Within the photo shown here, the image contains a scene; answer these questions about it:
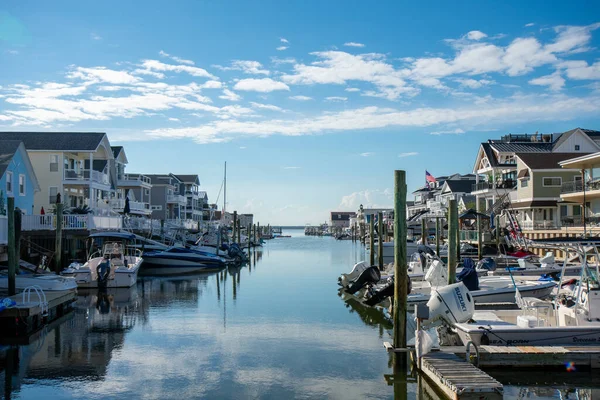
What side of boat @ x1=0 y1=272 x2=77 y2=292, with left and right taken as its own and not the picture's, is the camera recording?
right

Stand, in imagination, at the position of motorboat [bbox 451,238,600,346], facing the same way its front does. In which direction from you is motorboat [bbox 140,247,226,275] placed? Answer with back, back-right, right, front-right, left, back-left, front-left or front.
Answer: back-left

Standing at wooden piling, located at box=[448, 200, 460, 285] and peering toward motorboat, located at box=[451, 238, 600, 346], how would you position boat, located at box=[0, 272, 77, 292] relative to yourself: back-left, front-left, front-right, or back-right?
back-right

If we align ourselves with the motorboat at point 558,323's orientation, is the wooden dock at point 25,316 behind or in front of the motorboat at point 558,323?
behind

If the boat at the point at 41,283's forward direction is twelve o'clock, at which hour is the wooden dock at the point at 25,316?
The wooden dock is roughly at 3 o'clock from the boat.

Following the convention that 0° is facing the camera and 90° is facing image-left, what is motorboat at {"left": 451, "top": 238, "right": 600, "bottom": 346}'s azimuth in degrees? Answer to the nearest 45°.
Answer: approximately 270°
